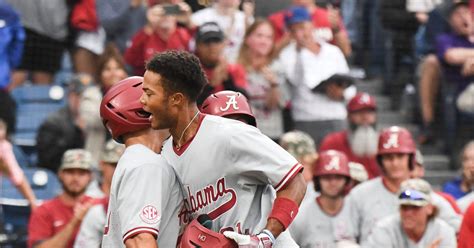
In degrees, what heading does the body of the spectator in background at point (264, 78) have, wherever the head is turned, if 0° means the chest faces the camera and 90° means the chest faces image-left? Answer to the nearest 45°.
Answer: approximately 0°

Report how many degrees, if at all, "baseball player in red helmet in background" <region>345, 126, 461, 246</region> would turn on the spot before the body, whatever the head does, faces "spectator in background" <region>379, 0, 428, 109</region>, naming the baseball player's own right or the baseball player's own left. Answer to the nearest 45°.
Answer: approximately 180°

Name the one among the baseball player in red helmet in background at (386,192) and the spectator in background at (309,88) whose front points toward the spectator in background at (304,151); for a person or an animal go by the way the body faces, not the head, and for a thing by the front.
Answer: the spectator in background at (309,88)

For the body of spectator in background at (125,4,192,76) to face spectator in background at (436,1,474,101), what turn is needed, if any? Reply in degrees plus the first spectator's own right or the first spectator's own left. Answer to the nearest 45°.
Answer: approximately 90° to the first spectator's own left

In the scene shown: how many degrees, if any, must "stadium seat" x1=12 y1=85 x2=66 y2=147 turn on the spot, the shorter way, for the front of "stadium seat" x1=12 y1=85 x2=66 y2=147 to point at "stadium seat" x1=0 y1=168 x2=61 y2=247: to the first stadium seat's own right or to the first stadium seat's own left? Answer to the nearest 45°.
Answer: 0° — it already faces it
